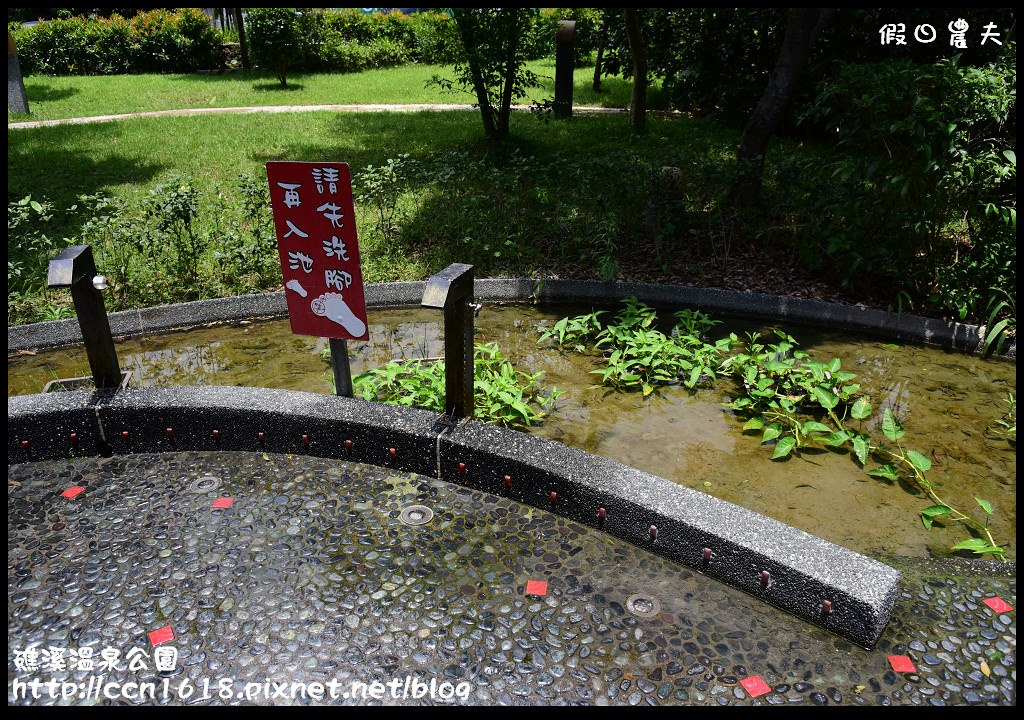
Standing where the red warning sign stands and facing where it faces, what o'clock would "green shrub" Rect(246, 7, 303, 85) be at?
The green shrub is roughly at 6 o'clock from the red warning sign.

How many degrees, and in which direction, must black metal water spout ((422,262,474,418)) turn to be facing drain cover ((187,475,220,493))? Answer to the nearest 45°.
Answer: approximately 45° to its right

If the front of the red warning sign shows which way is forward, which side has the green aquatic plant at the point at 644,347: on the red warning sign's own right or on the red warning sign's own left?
on the red warning sign's own left

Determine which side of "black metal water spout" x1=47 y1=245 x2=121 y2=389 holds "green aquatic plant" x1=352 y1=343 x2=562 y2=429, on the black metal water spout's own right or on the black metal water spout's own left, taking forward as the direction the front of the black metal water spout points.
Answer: on the black metal water spout's own left

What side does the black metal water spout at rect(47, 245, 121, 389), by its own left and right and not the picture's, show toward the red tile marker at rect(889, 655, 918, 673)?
left

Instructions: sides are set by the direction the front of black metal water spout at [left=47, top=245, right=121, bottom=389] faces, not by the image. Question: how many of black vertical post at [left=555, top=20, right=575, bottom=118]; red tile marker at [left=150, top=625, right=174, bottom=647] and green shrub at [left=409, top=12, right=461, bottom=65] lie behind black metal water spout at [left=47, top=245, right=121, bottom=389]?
2

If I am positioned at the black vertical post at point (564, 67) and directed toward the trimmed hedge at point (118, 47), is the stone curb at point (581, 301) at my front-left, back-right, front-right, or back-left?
back-left

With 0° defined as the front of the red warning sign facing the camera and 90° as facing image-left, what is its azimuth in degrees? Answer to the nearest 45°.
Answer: approximately 0°

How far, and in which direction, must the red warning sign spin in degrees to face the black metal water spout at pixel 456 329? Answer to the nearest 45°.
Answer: approximately 45° to its left

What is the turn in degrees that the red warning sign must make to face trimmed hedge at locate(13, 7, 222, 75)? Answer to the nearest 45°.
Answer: approximately 180°

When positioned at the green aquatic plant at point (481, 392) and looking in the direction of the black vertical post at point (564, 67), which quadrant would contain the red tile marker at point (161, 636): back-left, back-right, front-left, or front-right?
back-left
